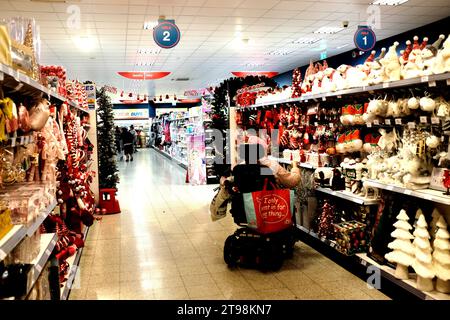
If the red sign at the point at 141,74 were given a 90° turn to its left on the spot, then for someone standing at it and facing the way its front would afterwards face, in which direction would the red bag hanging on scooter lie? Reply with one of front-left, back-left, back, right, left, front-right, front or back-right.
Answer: right

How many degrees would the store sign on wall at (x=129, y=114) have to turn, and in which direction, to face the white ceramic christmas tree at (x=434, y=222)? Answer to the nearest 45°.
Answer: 0° — it already faces it

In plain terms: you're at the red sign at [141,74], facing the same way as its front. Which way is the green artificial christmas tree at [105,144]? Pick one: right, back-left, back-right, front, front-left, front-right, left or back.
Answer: front

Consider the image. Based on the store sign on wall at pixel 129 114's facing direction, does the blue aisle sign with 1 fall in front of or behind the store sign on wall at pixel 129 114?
in front

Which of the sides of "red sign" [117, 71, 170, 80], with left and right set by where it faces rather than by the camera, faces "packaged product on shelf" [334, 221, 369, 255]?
front

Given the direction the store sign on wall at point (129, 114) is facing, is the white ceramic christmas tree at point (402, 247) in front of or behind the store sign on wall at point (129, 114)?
in front

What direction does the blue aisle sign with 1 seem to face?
toward the camera

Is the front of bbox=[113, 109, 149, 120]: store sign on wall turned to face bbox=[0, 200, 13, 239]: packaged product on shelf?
yes

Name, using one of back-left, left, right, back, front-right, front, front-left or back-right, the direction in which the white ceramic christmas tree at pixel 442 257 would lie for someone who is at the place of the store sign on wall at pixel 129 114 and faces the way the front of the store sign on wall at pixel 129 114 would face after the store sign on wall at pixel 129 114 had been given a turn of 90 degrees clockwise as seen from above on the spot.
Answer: left

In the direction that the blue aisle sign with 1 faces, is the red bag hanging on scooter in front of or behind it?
in front

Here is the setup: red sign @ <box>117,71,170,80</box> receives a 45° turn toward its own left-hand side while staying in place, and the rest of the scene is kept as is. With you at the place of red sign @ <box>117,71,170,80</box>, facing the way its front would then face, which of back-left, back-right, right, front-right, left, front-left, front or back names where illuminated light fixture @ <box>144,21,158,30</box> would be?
front-right

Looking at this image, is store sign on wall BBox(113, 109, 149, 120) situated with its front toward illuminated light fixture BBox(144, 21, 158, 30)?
yes

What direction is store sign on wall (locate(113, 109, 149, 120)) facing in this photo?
toward the camera
